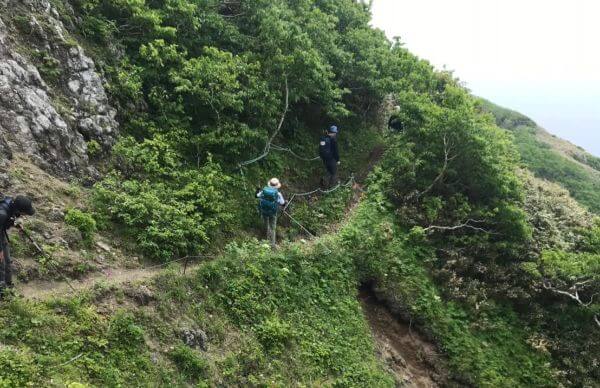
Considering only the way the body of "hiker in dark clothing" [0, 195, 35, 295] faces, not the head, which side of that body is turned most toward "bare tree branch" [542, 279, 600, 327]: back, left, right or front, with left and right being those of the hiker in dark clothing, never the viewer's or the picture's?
front

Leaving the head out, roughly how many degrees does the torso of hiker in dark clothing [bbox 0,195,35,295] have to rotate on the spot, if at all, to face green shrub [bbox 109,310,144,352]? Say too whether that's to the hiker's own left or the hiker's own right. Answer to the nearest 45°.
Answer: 0° — they already face it

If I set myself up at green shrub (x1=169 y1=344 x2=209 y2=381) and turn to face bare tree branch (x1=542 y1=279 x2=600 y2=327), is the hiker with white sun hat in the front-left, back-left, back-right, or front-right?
front-left

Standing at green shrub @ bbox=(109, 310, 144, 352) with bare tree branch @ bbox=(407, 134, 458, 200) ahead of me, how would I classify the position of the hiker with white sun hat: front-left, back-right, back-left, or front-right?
front-left

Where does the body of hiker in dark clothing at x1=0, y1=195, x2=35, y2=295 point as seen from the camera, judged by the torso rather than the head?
to the viewer's right
